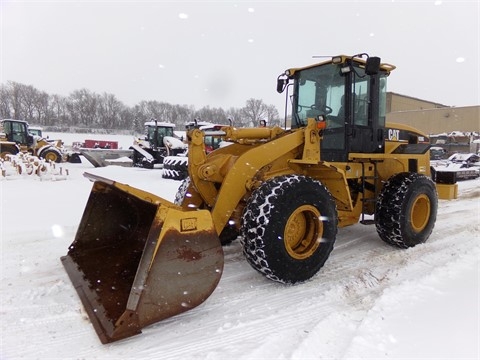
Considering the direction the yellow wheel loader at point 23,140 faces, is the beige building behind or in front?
in front

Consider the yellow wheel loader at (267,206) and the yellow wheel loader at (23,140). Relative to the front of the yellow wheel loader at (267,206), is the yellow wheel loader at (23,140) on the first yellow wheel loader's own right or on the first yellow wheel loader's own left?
on the first yellow wheel loader's own right

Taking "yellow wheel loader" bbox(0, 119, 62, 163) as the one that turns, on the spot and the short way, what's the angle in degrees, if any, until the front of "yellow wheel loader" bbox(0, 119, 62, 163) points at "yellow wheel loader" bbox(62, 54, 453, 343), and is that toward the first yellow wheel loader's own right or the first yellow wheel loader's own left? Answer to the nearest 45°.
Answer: approximately 90° to the first yellow wheel loader's own right

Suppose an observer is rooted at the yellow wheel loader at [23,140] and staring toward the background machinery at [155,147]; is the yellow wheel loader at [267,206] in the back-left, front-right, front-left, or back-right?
front-right

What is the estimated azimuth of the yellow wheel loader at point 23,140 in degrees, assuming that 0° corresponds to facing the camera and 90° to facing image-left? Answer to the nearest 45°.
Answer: approximately 270°

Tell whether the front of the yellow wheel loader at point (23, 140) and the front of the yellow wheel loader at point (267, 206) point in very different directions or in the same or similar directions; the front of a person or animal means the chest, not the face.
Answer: very different directions

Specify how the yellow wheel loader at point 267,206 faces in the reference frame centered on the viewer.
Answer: facing the viewer and to the left of the viewer

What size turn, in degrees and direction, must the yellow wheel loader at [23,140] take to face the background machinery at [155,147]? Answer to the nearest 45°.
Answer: approximately 45° to its right

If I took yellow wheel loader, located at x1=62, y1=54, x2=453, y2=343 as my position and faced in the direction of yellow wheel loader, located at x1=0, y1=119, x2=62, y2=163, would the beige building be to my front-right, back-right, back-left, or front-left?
front-right

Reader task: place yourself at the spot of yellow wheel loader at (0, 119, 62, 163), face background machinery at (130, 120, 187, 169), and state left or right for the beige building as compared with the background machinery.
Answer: left
